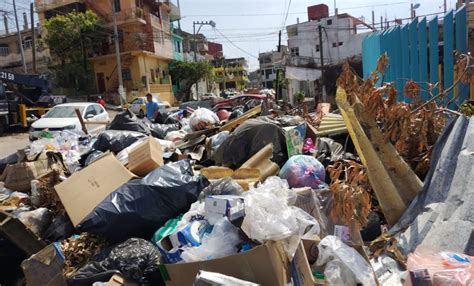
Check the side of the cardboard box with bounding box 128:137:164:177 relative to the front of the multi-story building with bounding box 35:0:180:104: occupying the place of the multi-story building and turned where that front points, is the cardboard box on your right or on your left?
on your right

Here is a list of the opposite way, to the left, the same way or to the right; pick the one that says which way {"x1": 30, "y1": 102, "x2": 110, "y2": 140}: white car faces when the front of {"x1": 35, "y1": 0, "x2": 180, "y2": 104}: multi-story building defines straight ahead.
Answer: to the right

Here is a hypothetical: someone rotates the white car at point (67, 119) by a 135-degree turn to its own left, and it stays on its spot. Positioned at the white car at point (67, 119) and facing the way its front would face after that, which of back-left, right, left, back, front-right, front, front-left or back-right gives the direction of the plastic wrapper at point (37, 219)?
right

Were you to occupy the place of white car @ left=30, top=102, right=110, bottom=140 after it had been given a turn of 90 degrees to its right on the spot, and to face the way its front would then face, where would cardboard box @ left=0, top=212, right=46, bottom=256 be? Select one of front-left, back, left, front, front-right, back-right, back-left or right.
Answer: back-left

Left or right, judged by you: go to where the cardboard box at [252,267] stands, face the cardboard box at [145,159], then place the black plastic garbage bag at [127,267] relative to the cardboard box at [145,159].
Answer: left

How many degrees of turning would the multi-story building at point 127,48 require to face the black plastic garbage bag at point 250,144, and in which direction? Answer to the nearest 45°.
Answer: approximately 45° to its right

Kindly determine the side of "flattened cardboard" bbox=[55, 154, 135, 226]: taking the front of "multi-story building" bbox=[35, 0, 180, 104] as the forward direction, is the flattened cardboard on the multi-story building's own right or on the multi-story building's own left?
on the multi-story building's own right

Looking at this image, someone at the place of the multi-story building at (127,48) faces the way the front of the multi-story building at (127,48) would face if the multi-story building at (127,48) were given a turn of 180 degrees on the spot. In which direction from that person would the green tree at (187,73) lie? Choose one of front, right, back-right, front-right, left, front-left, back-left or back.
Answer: right

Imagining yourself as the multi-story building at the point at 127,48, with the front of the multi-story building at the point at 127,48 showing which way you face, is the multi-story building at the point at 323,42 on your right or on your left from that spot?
on your left

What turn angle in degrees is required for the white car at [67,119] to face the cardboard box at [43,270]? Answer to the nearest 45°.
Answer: approximately 45° to its left

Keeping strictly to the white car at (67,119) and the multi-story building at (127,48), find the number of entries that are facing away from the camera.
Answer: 0
